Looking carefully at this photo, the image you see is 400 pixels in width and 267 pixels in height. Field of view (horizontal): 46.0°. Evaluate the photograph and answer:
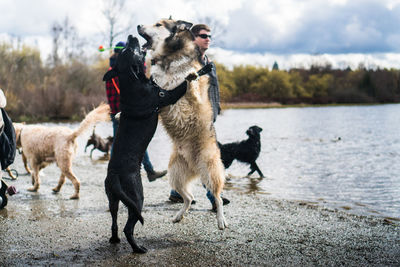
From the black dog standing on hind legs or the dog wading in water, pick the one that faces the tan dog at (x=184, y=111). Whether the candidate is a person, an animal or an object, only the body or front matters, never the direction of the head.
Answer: the black dog standing on hind legs

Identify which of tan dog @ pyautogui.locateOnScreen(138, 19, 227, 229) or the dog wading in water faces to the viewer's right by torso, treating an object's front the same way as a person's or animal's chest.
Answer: the dog wading in water

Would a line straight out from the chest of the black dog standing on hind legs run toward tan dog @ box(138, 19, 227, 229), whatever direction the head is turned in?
yes

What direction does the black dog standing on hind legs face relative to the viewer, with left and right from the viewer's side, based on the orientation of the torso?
facing away from the viewer and to the right of the viewer

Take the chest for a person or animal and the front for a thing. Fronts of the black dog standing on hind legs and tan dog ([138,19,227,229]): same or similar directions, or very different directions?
very different directions
